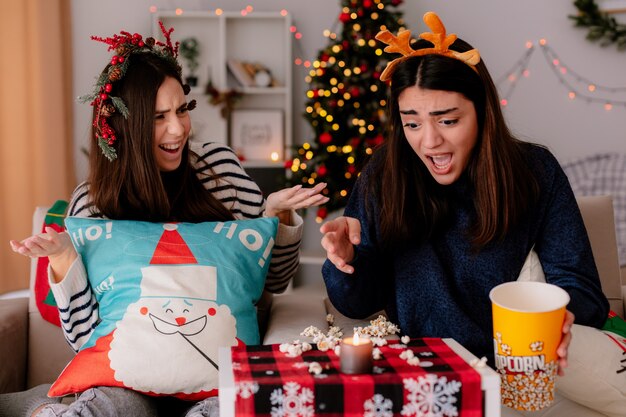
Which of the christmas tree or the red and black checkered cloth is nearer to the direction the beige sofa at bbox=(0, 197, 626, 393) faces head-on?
the red and black checkered cloth

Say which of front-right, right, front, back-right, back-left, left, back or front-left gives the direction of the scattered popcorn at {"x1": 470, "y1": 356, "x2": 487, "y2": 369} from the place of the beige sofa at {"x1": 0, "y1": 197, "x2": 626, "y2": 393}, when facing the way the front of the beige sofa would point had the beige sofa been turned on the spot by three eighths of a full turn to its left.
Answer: right

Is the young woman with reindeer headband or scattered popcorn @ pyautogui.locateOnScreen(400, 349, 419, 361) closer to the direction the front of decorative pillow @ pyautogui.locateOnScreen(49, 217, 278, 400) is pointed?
the scattered popcorn

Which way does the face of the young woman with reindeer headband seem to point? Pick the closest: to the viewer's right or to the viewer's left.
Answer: to the viewer's left

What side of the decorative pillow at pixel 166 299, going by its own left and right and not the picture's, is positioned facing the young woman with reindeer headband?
left

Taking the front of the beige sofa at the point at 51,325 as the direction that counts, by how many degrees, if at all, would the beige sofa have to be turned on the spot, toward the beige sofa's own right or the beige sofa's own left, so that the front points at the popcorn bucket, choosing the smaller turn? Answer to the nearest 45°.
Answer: approximately 45° to the beige sofa's own left

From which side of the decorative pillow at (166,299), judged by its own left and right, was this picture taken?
front

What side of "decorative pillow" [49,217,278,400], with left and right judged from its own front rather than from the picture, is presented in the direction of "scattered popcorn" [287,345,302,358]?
left

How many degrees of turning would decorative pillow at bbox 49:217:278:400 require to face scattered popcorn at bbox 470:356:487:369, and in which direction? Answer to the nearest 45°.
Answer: approximately 45° to its left

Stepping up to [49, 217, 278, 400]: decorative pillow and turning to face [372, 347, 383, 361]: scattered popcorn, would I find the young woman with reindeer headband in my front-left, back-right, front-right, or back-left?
front-left

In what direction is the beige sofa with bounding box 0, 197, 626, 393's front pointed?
toward the camera
